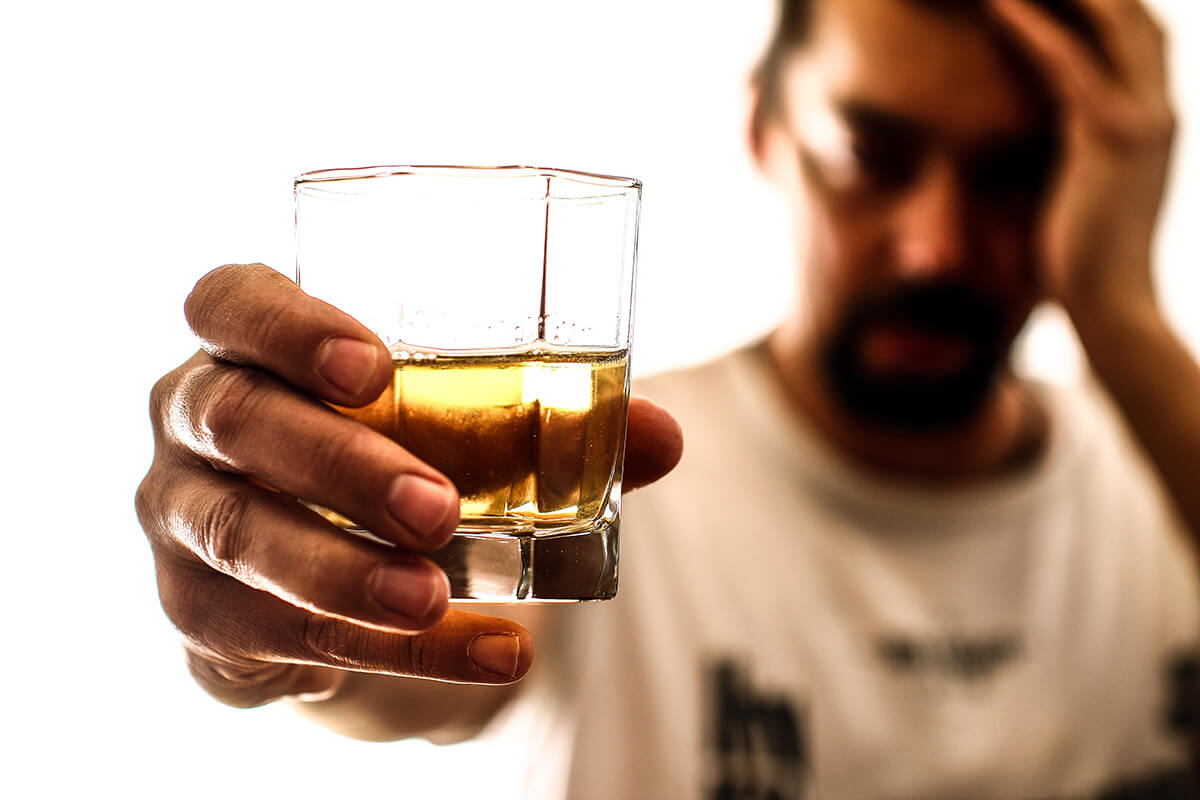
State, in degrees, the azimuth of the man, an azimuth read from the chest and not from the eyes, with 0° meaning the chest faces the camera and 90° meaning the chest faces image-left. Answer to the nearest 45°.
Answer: approximately 0°
